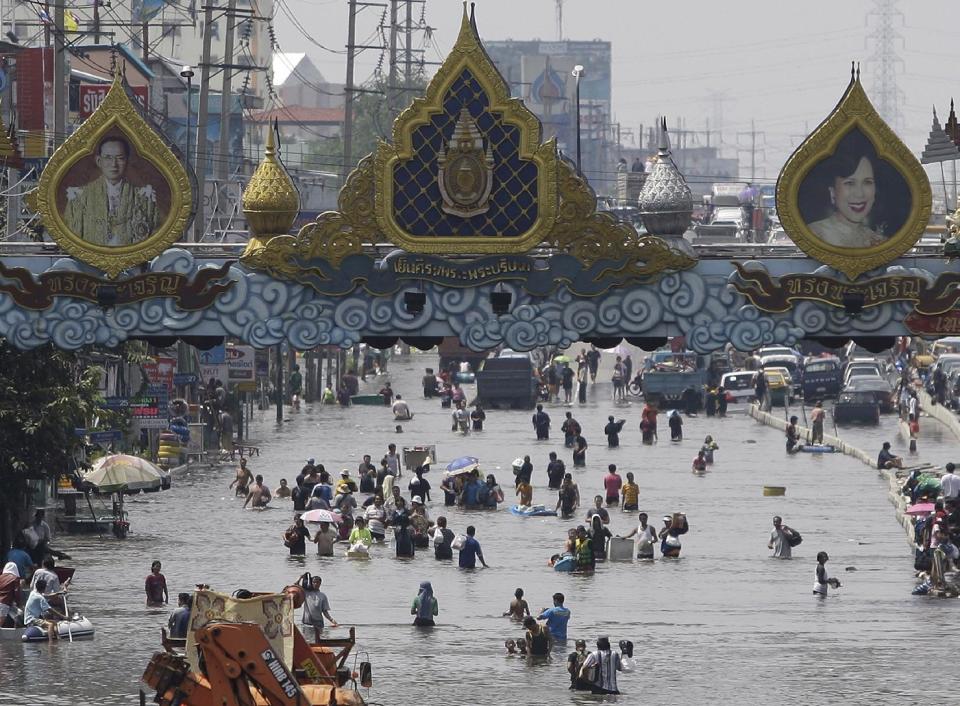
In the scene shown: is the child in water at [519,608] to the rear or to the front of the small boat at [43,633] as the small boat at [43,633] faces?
to the front

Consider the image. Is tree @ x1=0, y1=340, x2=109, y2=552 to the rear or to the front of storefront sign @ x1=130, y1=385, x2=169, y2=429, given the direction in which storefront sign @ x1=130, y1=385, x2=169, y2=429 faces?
to the front

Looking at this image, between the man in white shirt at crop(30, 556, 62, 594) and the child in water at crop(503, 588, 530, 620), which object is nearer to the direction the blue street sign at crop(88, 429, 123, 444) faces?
the man in white shirt

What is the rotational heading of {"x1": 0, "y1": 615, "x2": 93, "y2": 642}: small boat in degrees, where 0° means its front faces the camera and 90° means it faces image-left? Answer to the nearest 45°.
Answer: approximately 270°

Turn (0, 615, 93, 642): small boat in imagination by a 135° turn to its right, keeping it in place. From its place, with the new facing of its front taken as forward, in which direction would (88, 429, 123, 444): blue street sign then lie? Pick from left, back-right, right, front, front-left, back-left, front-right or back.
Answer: back-right

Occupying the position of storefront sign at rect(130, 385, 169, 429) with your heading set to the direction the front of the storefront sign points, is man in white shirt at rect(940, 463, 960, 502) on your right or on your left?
on your left
